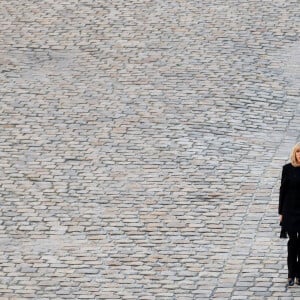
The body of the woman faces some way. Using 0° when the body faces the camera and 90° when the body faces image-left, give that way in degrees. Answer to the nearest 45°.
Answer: approximately 0°
